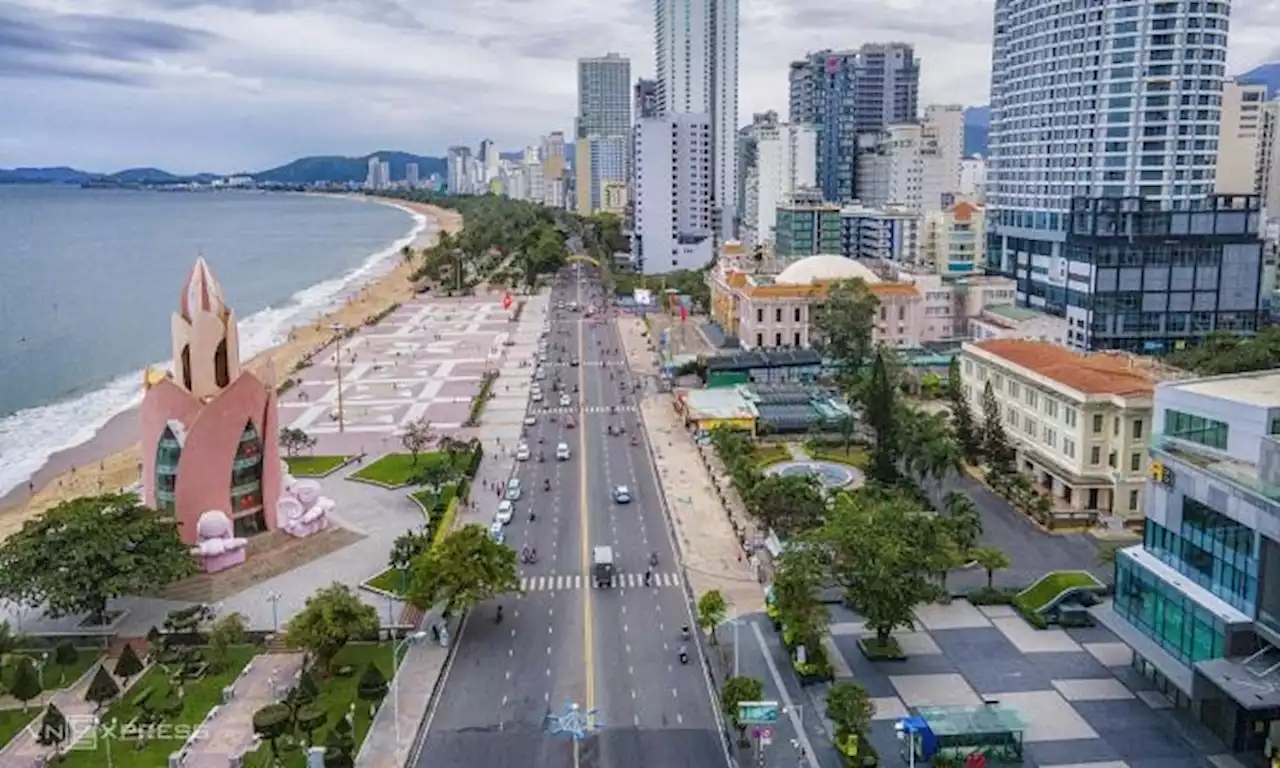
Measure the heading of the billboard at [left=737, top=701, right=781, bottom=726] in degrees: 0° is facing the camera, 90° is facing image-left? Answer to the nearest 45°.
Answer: approximately 0°

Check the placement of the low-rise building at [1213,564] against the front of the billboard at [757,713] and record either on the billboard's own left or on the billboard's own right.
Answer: on the billboard's own left

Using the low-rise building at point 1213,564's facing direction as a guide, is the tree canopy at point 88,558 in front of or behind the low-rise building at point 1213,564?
in front

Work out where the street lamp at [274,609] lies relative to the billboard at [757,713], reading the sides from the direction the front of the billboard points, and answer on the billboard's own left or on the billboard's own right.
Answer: on the billboard's own right

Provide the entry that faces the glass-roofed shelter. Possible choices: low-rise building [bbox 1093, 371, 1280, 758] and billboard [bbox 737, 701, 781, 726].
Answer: the low-rise building

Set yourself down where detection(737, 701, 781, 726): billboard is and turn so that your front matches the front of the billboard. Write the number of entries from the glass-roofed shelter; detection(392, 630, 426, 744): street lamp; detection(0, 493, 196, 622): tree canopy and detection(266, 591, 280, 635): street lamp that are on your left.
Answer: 1

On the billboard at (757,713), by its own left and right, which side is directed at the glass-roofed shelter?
left

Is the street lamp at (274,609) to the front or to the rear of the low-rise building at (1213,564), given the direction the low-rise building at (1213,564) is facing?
to the front

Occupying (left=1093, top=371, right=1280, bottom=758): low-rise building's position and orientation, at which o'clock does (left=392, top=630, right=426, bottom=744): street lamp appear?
The street lamp is roughly at 1 o'clock from the low-rise building.

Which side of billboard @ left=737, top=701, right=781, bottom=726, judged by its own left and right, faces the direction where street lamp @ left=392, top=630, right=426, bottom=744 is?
right

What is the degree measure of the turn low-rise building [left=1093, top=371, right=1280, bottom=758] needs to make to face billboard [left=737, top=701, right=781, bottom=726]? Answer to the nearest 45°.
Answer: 0° — it already faces it

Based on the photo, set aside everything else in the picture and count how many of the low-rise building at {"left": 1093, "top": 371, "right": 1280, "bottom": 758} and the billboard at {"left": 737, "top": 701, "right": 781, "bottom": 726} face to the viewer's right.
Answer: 0
